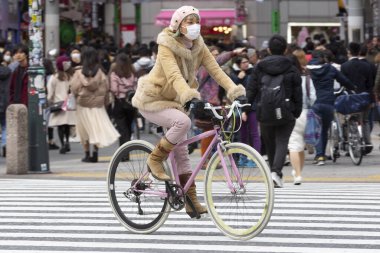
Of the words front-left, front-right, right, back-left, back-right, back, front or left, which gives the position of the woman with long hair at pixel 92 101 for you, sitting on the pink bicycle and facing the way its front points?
back-left

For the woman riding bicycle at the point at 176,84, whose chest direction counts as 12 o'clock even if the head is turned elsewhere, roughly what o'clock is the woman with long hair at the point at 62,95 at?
The woman with long hair is roughly at 7 o'clock from the woman riding bicycle.

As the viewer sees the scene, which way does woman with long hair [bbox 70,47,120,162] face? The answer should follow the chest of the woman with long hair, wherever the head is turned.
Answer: away from the camera

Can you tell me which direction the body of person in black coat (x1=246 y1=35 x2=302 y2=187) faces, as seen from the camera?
away from the camera

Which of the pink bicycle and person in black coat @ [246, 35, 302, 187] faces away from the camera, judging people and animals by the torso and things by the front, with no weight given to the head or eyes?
the person in black coat

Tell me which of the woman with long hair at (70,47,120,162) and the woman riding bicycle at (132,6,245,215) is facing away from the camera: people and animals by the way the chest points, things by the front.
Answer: the woman with long hair

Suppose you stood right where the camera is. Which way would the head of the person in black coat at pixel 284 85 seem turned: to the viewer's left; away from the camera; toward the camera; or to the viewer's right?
away from the camera

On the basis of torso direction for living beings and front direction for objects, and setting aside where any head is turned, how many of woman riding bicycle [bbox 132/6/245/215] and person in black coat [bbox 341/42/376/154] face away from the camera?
1

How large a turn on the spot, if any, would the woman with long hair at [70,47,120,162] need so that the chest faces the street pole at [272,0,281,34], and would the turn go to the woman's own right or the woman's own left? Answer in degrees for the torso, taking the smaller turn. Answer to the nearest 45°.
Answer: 0° — they already face it

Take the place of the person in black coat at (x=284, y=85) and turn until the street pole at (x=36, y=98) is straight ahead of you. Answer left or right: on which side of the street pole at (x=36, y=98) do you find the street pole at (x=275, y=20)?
right

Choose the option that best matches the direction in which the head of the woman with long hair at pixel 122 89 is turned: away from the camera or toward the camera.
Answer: away from the camera

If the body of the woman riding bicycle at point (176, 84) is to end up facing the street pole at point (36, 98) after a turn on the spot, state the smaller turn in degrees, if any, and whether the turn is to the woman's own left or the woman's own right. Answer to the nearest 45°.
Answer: approximately 135° to the woman's own left
